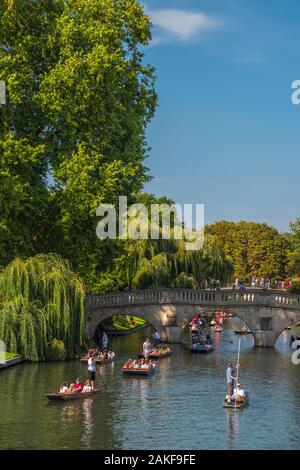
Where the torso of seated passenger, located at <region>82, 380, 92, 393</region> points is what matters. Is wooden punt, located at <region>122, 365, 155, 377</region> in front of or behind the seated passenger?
behind

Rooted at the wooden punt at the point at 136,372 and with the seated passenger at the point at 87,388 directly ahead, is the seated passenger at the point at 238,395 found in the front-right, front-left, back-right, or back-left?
front-left

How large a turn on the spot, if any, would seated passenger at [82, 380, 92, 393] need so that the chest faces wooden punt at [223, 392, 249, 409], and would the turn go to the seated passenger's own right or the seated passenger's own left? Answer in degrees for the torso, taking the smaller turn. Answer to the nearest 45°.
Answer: approximately 90° to the seated passenger's own left

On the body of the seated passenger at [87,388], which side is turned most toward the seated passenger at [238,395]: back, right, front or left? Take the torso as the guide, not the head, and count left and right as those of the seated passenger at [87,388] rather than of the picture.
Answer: back

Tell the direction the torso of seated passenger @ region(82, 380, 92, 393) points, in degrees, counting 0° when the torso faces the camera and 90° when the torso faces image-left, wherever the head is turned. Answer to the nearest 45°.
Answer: approximately 45°
